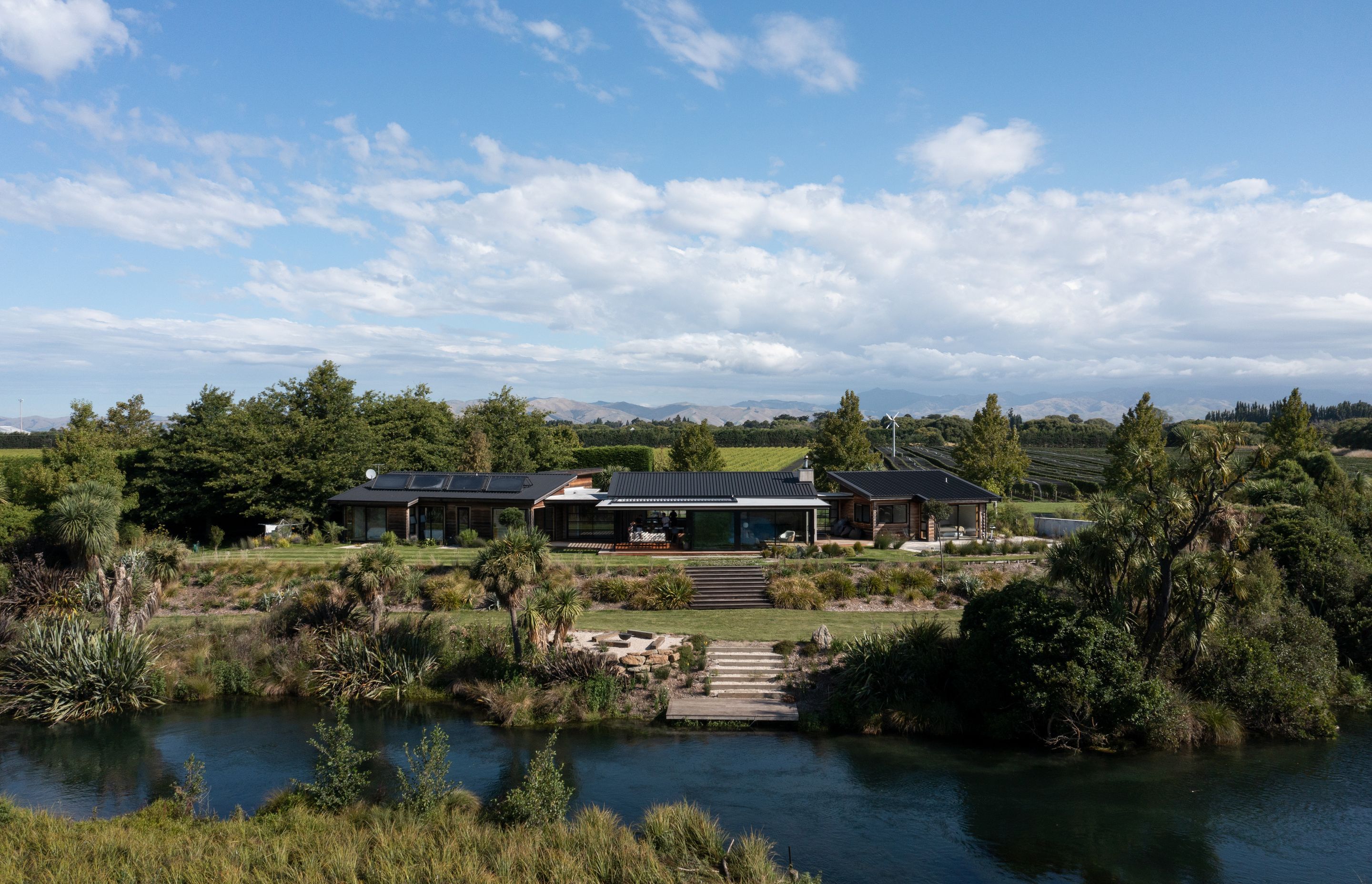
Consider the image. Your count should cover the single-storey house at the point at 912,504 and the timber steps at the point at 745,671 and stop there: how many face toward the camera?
2

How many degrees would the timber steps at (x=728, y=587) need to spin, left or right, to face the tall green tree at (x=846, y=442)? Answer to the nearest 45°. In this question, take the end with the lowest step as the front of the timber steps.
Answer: approximately 180°

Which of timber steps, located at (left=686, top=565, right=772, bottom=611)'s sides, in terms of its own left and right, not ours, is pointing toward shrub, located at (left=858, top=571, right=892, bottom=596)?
left

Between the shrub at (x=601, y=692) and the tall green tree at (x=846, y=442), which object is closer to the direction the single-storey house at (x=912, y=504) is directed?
the shrub

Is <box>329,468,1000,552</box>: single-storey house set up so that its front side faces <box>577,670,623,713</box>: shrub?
yes

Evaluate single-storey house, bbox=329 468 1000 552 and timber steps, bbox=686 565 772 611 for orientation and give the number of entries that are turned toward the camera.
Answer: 2

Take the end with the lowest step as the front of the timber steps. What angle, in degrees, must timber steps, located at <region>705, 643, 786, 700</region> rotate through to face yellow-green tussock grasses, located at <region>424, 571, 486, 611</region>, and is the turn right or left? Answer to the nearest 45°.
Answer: approximately 135° to its right
